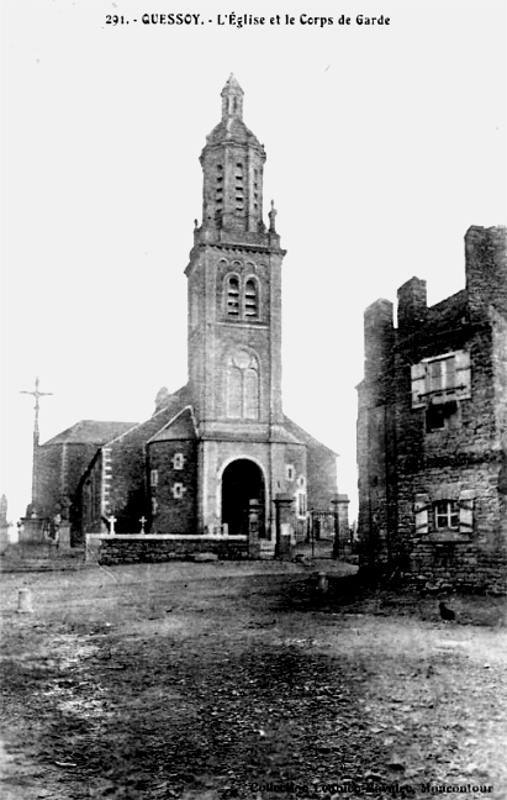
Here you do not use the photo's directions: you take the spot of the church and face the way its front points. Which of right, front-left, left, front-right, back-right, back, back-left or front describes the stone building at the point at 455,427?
front

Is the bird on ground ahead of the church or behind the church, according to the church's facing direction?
ahead

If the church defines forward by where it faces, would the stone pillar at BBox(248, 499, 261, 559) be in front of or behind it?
in front

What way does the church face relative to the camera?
toward the camera

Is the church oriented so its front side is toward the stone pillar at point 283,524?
yes

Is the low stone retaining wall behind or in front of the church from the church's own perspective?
in front

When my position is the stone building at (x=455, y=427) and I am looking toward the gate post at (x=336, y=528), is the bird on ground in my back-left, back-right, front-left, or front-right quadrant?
back-left
